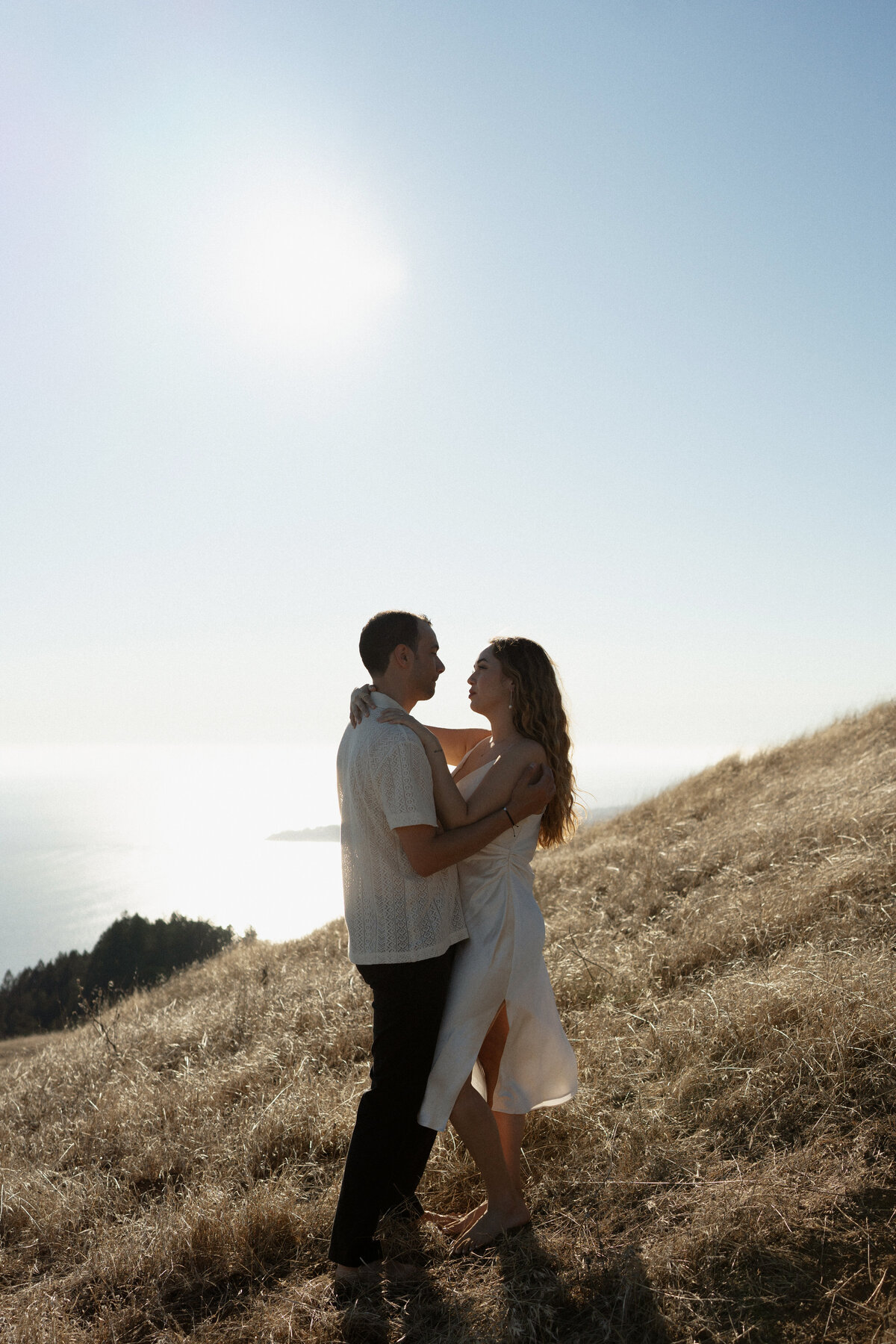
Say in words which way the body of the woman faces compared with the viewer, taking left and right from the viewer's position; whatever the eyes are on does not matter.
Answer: facing to the left of the viewer

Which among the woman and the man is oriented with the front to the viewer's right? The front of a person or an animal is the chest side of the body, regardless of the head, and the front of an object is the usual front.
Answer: the man

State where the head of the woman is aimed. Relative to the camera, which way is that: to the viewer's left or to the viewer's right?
to the viewer's left

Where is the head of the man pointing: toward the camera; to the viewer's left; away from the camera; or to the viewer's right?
to the viewer's right

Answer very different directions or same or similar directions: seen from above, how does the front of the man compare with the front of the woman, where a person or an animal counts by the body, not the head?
very different directions

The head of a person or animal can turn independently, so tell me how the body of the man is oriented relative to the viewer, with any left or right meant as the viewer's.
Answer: facing to the right of the viewer

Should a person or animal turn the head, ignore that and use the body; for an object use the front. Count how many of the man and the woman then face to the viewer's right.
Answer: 1
